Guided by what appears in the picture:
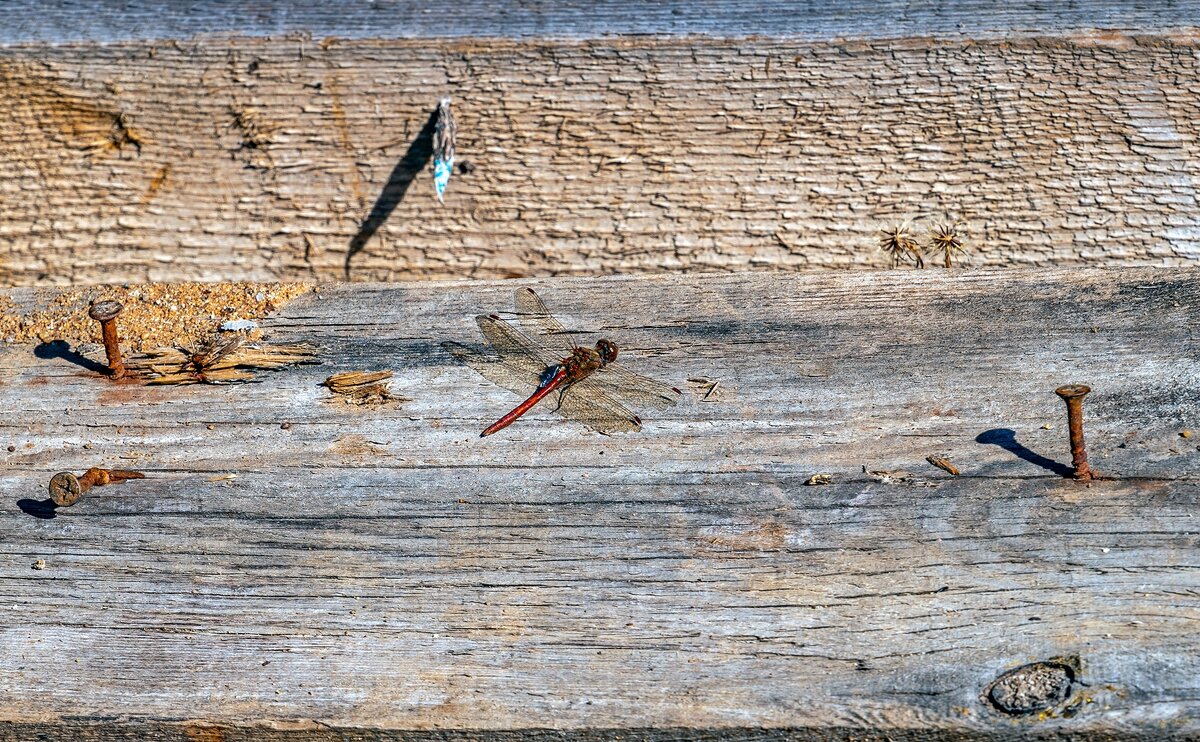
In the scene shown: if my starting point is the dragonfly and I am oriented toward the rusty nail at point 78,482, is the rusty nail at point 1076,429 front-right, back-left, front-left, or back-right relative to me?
back-left

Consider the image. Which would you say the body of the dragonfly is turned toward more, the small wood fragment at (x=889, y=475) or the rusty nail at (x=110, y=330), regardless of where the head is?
the small wood fragment

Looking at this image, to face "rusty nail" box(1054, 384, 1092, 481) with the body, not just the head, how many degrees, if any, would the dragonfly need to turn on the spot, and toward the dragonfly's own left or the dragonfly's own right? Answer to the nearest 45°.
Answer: approximately 90° to the dragonfly's own right

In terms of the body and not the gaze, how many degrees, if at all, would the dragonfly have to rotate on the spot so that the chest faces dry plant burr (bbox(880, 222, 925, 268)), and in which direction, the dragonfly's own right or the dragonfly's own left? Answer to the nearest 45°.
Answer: approximately 45° to the dragonfly's own right

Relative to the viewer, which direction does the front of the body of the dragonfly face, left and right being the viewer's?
facing away from the viewer and to the right of the viewer

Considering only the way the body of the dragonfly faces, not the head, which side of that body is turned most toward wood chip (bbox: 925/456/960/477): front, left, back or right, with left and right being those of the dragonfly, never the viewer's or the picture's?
right

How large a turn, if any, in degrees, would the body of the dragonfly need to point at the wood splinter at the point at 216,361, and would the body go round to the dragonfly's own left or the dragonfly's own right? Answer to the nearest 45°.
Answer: approximately 135° to the dragonfly's own left

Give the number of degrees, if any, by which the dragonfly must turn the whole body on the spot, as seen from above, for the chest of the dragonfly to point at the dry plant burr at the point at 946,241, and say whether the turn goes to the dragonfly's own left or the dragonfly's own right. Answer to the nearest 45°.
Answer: approximately 45° to the dragonfly's own right

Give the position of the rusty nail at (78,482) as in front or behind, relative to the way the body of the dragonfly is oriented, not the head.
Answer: behind
